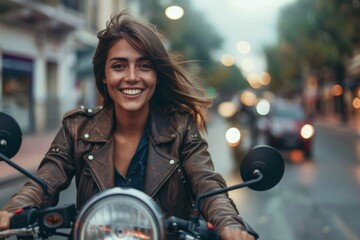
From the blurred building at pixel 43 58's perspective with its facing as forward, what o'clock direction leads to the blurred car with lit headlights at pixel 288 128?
The blurred car with lit headlights is roughly at 12 o'clock from the blurred building.

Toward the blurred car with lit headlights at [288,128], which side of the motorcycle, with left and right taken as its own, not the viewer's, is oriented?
back

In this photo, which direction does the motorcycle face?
toward the camera

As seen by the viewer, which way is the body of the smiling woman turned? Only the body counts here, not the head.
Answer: toward the camera

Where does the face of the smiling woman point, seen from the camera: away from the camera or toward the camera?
toward the camera

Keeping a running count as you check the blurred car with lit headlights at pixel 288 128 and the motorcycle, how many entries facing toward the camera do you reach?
2

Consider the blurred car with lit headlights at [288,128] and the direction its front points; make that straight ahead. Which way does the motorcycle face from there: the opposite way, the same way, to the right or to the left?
the same way

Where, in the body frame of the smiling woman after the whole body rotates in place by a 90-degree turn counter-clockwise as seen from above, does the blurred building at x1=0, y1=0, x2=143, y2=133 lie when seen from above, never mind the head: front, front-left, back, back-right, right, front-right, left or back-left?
left

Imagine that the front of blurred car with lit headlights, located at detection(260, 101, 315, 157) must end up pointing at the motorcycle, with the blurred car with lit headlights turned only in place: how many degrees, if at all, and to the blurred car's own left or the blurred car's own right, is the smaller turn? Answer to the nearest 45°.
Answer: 0° — it already faces it

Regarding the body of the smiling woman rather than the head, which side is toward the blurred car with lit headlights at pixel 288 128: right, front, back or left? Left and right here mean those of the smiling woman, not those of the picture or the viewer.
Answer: back

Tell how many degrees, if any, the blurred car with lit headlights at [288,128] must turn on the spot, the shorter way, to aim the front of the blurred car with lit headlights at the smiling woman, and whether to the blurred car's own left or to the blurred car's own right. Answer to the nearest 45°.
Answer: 0° — it already faces them
